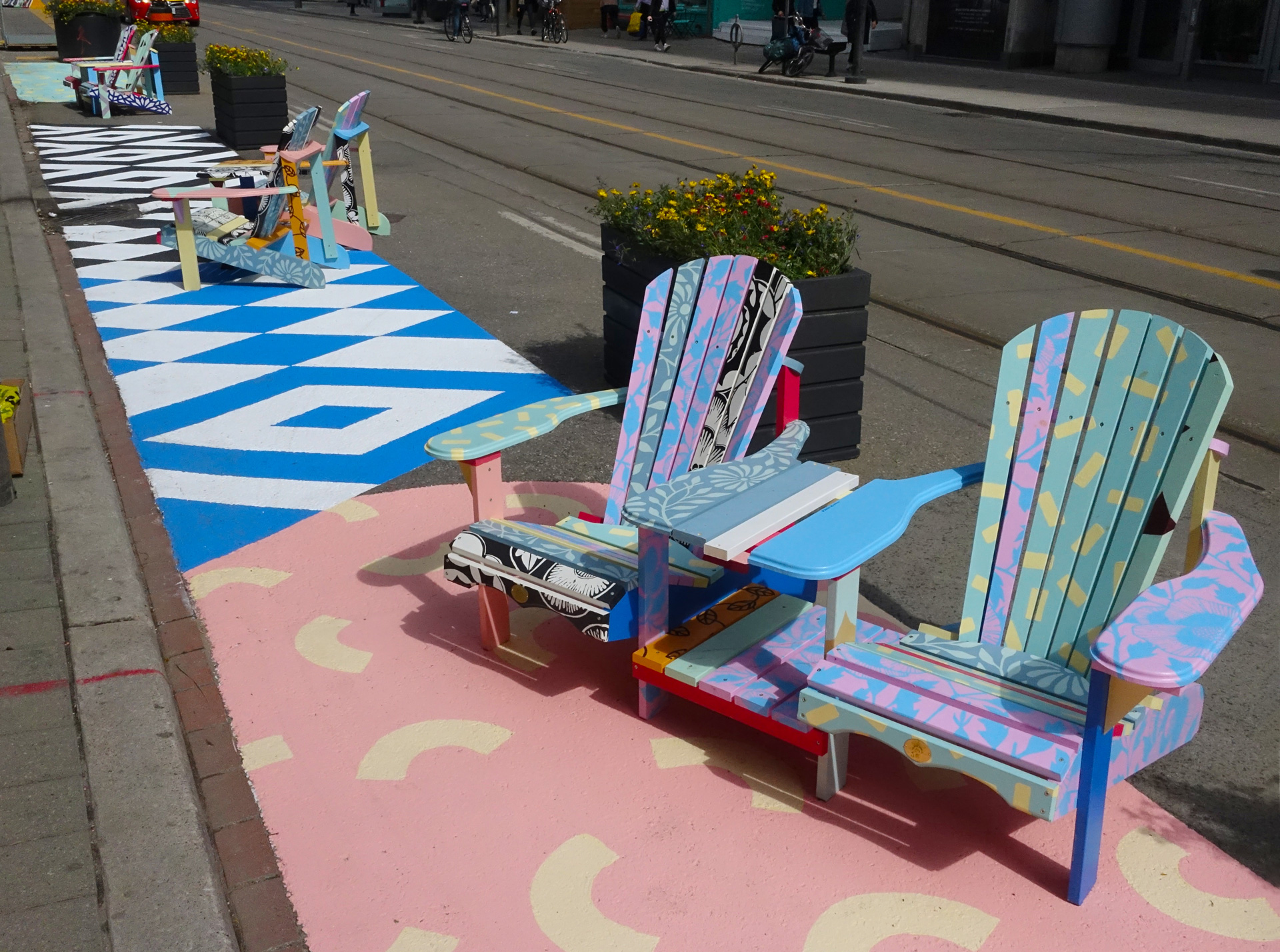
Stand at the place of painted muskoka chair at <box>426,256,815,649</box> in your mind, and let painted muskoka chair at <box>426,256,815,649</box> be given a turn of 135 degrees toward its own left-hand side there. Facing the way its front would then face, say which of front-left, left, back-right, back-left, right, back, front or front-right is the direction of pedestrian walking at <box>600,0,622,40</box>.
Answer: left

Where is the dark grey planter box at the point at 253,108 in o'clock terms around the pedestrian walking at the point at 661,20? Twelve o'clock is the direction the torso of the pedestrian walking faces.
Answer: The dark grey planter box is roughly at 2 o'clock from the pedestrian walking.

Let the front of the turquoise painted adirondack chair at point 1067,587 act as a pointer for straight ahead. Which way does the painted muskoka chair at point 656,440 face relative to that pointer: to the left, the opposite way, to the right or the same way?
the same way

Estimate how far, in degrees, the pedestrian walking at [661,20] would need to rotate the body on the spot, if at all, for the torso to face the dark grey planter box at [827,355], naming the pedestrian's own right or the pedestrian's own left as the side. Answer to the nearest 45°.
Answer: approximately 45° to the pedestrian's own right

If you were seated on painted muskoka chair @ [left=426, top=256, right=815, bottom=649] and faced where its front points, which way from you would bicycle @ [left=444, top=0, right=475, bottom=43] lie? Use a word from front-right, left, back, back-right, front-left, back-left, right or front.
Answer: back-right

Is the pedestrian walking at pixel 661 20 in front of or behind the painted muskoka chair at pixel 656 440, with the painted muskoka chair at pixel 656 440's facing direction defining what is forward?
behind

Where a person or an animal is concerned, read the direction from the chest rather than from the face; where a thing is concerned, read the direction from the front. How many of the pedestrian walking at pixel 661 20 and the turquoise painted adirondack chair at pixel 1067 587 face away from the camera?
0

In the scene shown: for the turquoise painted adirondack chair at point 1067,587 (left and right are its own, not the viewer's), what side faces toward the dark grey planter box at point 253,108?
right

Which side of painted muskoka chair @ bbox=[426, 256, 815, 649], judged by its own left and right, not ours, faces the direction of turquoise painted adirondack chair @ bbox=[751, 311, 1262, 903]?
left

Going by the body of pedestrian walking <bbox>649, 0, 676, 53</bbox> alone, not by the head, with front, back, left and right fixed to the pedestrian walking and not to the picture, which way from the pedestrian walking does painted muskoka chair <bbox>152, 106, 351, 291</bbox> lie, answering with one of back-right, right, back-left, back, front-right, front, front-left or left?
front-right

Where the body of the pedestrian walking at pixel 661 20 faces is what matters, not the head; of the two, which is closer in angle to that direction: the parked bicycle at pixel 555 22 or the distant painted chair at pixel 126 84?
the distant painted chair

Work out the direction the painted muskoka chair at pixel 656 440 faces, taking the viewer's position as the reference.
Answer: facing the viewer and to the left of the viewer

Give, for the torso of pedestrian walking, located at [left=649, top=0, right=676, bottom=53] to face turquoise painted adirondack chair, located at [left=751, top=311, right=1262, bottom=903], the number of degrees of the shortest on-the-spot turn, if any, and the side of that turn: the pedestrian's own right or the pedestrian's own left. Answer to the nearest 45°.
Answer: approximately 45° to the pedestrian's own right

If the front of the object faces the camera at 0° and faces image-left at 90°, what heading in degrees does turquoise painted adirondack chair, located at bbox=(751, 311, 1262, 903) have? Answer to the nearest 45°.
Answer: approximately 45°

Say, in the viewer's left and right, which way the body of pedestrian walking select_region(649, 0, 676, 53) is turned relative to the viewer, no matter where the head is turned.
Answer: facing the viewer and to the right of the viewer
